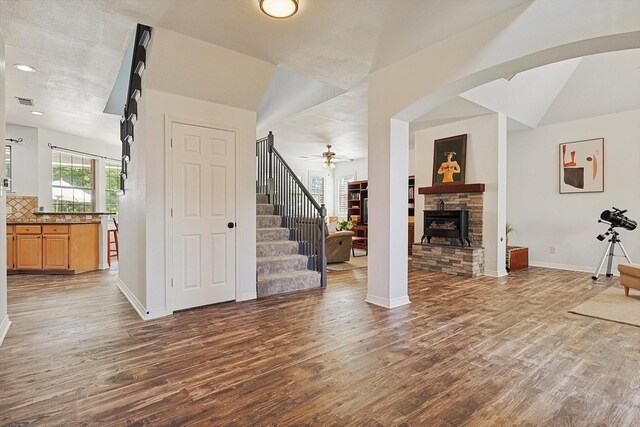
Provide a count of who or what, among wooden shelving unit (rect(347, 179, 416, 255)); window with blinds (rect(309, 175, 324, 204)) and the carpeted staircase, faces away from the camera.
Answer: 0

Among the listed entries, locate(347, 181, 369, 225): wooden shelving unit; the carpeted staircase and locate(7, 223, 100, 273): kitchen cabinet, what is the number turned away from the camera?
0

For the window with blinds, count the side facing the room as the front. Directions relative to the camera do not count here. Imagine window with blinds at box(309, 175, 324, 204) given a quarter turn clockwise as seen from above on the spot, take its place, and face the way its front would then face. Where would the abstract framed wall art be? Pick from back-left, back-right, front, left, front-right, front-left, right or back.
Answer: back-left

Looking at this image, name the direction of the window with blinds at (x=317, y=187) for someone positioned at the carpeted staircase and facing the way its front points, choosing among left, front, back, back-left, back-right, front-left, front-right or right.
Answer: back-left

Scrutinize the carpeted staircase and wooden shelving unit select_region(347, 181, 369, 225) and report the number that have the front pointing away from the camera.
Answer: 0

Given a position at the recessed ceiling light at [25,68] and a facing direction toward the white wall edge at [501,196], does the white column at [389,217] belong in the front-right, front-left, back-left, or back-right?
front-right

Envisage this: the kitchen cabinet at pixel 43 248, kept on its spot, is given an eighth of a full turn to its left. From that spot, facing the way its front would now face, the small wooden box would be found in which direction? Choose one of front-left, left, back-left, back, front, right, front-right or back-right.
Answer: front-left

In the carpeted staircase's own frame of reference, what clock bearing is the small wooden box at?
The small wooden box is roughly at 10 o'clock from the carpeted staircase.

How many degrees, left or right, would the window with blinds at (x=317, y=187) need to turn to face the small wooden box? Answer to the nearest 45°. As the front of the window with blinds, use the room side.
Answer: approximately 45° to its left

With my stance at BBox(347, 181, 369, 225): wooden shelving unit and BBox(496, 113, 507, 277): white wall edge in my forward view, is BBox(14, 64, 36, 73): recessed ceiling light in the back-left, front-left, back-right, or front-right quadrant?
front-right

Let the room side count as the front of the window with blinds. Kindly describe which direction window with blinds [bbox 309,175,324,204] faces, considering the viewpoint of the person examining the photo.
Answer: facing the viewer

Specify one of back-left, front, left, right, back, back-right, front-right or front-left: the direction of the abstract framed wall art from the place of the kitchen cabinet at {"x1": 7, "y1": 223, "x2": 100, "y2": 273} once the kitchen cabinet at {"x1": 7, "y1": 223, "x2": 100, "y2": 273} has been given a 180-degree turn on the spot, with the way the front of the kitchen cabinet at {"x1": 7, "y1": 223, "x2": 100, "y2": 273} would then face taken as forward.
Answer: right

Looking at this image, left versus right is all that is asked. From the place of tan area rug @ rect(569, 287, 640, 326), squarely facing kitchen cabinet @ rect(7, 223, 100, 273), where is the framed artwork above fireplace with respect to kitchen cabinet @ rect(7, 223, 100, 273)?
right

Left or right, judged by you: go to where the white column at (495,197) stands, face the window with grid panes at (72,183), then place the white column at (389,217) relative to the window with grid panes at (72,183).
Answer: left

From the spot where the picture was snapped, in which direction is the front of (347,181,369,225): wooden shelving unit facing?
facing the viewer and to the left of the viewer

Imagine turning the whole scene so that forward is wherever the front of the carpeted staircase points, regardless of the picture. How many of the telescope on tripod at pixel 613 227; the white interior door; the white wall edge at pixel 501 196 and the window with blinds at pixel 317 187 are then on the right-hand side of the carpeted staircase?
1

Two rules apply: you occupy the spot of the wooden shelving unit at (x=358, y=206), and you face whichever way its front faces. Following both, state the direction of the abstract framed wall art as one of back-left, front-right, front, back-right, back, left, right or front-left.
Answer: left

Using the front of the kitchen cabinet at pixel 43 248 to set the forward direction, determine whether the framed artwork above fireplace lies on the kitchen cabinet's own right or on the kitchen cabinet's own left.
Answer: on the kitchen cabinet's own left

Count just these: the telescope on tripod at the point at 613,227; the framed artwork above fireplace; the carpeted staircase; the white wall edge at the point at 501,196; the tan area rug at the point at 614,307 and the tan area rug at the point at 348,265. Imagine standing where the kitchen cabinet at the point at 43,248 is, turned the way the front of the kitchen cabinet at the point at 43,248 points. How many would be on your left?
6

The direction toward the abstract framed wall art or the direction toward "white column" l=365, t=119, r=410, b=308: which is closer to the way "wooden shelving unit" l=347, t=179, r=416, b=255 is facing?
the white column

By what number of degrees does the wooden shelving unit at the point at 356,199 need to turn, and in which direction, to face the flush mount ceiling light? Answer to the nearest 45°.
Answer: approximately 45° to its left
